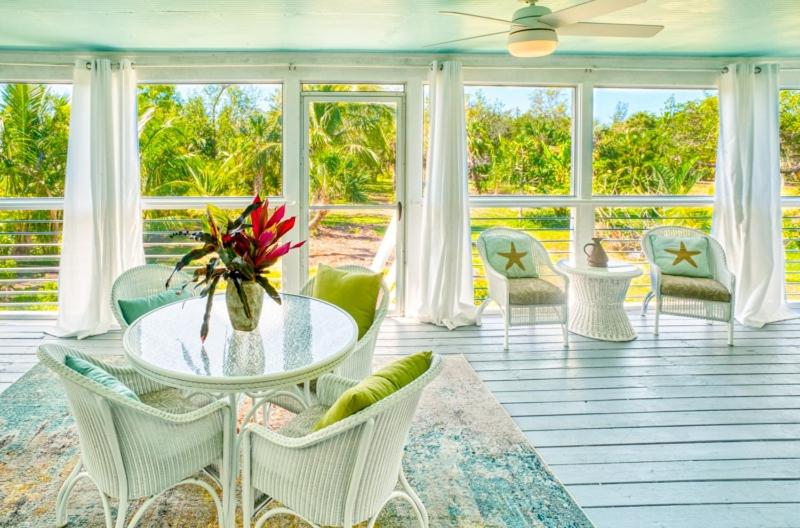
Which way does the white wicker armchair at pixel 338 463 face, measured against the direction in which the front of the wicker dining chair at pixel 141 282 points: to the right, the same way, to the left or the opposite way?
the opposite way

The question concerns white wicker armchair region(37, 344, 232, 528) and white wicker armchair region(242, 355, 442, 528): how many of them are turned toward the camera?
0

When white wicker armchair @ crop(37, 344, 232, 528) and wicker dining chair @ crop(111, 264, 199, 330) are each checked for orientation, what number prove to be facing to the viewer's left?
0

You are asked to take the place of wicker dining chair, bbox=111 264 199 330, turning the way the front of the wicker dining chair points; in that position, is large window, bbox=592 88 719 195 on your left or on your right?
on your left

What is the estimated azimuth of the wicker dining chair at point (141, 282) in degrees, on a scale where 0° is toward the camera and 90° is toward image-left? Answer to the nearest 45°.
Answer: approximately 315°

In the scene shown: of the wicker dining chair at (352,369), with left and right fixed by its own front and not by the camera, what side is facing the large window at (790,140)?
back

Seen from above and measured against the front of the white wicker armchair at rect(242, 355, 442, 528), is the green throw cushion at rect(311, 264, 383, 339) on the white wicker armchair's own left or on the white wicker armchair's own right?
on the white wicker armchair's own right

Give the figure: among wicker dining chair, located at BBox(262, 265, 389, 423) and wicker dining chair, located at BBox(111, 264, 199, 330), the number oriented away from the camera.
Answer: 0

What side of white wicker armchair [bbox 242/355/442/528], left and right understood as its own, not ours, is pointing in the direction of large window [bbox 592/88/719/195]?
right

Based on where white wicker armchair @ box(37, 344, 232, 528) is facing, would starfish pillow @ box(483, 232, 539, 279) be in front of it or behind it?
in front

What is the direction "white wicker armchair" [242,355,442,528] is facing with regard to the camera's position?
facing away from the viewer and to the left of the viewer

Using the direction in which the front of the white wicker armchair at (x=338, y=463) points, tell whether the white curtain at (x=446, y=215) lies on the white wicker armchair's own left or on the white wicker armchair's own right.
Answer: on the white wicker armchair's own right

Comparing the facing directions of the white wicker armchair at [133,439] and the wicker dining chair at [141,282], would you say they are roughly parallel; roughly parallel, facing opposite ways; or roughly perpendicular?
roughly perpendicular

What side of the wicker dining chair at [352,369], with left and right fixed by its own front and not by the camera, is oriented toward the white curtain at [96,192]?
right

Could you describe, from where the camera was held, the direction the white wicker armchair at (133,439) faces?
facing away from the viewer and to the right of the viewer
